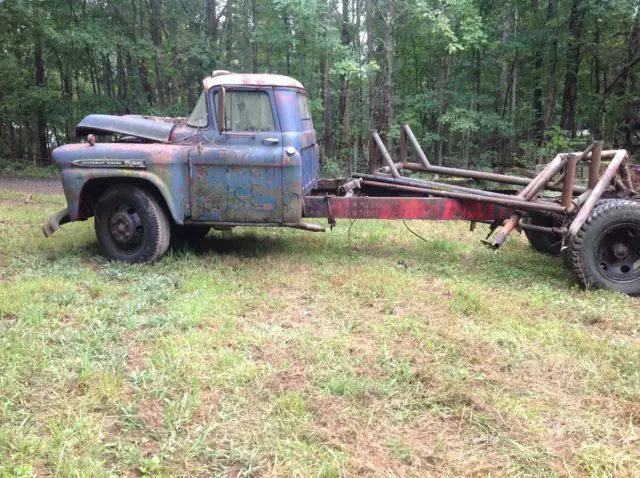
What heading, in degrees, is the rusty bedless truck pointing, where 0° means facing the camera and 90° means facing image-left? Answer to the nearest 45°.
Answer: approximately 90°
